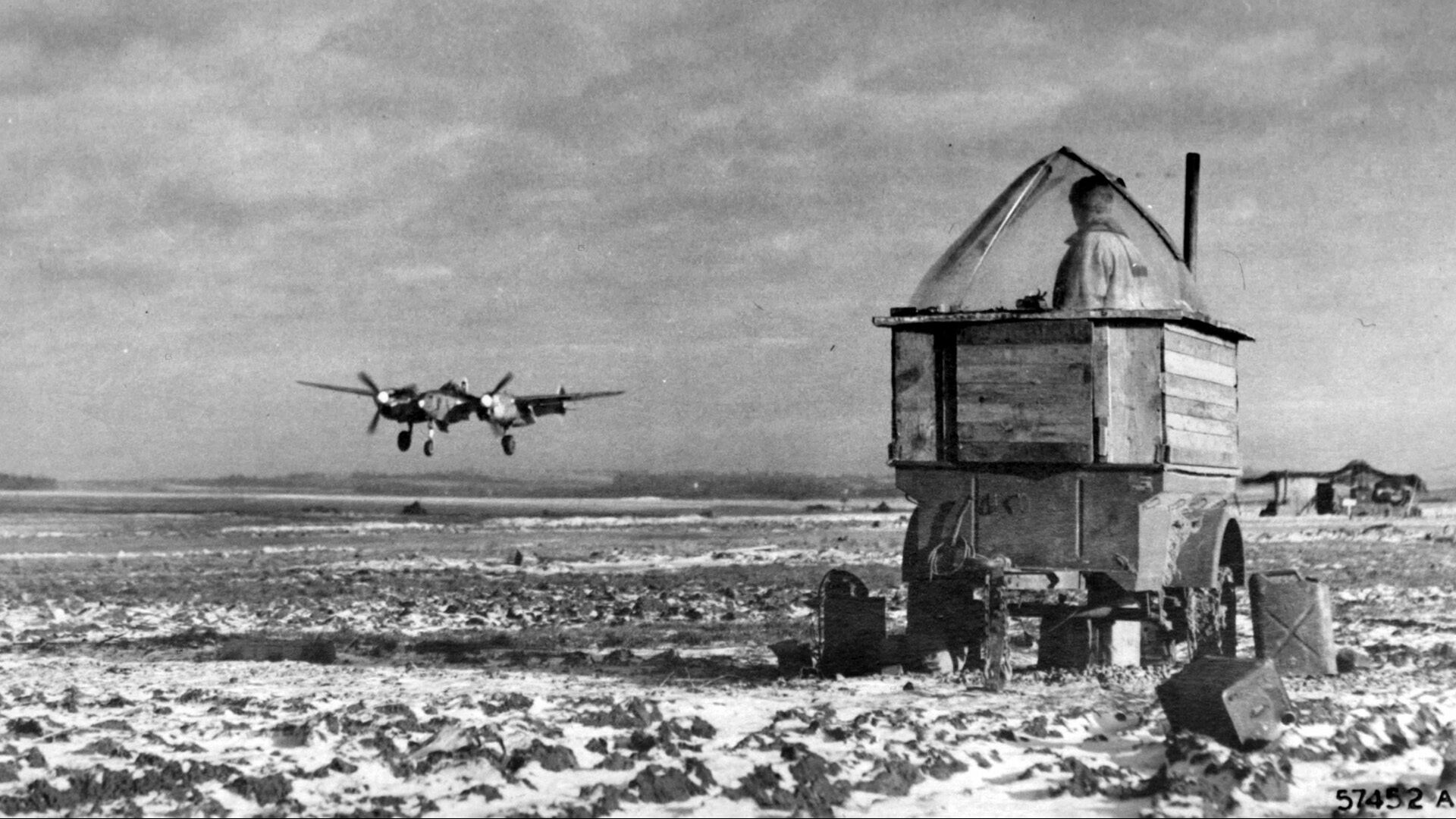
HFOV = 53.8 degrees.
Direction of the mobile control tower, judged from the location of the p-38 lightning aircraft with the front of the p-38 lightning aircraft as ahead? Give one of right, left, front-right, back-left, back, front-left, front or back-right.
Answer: front-left

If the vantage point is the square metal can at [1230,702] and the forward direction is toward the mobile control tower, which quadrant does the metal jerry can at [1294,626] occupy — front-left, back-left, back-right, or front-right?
front-right

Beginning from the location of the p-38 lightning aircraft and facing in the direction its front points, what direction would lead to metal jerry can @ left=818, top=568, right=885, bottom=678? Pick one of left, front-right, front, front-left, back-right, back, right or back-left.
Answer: front-left

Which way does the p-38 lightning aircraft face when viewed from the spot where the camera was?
facing the viewer and to the left of the viewer

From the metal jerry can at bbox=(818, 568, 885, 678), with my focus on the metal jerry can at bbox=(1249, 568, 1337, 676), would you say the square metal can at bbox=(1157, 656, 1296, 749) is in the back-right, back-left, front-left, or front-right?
front-right

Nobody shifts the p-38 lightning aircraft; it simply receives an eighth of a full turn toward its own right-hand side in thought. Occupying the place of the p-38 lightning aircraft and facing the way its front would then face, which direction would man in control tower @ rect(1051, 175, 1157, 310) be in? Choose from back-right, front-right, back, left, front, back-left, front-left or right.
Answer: left

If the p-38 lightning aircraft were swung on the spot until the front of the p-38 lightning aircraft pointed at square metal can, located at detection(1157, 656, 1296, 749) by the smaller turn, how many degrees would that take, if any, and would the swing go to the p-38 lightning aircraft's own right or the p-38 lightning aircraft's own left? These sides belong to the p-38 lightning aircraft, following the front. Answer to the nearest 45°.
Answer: approximately 45° to the p-38 lightning aircraft's own left
